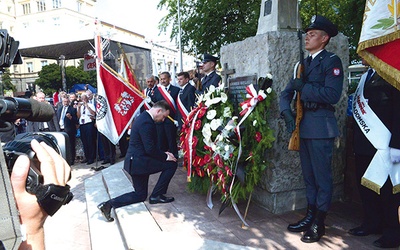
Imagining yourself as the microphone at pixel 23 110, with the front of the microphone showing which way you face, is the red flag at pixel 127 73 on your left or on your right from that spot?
on your left

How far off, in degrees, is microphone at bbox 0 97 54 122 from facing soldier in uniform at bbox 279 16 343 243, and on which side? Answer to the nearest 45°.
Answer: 0° — it already faces them

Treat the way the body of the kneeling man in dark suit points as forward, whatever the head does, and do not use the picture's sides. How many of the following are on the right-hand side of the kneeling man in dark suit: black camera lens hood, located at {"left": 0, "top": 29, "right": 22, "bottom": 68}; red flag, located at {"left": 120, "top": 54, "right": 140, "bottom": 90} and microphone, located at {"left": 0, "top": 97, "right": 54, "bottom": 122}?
2

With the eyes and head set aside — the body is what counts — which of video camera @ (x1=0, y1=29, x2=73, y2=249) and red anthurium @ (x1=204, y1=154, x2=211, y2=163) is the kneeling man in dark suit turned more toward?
the red anthurium

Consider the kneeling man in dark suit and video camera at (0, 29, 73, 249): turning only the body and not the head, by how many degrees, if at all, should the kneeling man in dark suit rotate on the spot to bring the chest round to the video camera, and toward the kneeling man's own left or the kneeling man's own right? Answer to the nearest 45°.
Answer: approximately 90° to the kneeling man's own right

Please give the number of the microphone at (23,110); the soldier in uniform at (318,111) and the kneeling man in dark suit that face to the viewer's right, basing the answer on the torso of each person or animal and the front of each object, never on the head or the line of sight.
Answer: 2

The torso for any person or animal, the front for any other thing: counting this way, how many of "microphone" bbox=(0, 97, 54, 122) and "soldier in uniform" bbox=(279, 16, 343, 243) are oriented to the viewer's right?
1

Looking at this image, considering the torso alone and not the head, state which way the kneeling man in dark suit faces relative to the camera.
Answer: to the viewer's right

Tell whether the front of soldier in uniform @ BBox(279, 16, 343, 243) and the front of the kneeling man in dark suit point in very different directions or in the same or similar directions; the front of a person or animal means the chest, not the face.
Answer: very different directions

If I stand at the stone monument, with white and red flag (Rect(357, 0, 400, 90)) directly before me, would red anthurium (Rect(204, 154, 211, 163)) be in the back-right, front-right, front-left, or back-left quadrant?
back-right

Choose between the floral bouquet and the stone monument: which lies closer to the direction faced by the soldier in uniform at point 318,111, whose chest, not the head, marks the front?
the floral bouquet

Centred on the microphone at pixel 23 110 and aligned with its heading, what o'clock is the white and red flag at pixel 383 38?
The white and red flag is roughly at 12 o'clock from the microphone.

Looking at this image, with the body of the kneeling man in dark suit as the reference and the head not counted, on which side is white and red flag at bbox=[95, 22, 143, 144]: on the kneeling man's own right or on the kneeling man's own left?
on the kneeling man's own left

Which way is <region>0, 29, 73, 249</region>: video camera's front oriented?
to the viewer's right
